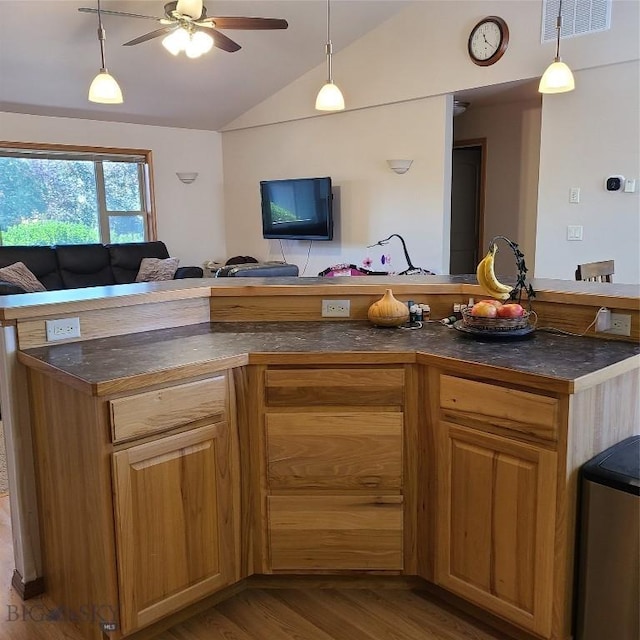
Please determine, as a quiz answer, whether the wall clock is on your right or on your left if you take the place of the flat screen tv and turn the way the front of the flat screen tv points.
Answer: on your left

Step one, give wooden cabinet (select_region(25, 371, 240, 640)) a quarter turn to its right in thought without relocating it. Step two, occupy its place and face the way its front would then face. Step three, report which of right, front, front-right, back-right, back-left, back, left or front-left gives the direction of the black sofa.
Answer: back-right

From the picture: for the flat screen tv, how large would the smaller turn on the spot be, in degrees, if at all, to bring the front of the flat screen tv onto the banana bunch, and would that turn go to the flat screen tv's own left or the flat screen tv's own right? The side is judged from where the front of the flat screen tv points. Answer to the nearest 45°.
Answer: approximately 45° to the flat screen tv's own left

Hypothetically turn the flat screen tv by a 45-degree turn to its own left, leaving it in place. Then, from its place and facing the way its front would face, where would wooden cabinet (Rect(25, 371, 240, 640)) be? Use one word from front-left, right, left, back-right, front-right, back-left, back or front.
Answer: front

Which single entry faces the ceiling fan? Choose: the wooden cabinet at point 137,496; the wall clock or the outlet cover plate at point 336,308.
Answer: the wall clock

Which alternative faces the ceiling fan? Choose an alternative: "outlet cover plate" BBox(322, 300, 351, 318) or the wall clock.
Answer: the wall clock

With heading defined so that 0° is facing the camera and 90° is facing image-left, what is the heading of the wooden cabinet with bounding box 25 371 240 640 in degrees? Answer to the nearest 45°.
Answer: approximately 315°

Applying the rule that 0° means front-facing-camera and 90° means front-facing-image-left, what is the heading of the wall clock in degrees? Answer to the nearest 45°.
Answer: approximately 45°

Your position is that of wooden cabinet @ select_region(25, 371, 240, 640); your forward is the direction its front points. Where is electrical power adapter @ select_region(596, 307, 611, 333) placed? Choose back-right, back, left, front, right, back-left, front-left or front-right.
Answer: front-left

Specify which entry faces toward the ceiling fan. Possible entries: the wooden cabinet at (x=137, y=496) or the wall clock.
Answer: the wall clock
